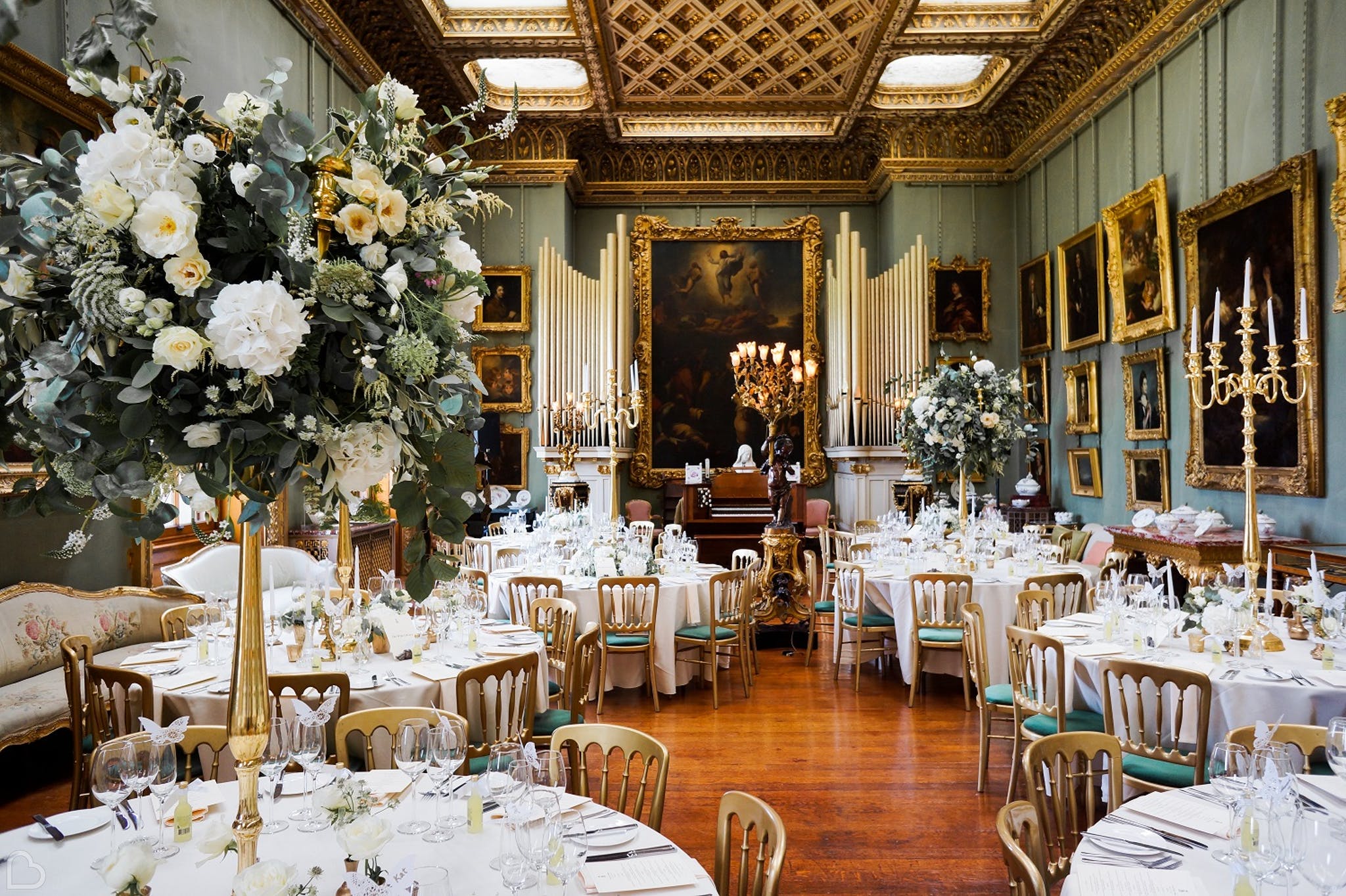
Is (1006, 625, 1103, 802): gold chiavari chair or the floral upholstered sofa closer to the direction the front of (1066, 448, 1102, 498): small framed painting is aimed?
the floral upholstered sofa

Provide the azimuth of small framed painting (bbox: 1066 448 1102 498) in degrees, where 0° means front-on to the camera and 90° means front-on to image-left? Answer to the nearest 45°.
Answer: approximately 45°

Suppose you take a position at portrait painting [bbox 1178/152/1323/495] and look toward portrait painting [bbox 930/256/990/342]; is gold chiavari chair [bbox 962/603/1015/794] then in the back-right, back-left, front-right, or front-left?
back-left

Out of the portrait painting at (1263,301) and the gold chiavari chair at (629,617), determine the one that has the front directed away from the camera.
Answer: the gold chiavari chair

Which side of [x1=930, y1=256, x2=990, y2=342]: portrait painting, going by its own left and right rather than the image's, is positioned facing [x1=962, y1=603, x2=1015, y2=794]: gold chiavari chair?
front

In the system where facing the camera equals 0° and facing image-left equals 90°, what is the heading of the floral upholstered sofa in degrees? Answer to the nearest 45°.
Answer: approximately 315°

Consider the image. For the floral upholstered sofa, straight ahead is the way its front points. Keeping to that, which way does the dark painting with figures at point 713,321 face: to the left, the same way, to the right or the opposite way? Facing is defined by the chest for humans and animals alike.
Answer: to the right

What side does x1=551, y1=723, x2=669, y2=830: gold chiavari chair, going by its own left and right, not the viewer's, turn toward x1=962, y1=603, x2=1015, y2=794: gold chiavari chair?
back

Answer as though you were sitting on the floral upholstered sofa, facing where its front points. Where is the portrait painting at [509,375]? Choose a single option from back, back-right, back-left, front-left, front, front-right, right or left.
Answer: left

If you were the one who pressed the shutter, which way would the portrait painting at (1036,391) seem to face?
facing the viewer and to the left of the viewer

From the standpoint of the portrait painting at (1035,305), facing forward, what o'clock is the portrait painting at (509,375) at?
the portrait painting at (509,375) is roughly at 1 o'clock from the portrait painting at (1035,305).

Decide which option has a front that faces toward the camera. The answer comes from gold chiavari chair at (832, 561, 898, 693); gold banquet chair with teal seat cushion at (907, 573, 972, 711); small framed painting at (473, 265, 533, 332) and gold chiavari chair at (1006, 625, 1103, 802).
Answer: the small framed painting

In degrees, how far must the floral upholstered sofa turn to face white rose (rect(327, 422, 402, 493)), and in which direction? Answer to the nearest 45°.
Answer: approximately 45° to its right

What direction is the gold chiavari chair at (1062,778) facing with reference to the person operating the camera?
facing the viewer and to the right of the viewer

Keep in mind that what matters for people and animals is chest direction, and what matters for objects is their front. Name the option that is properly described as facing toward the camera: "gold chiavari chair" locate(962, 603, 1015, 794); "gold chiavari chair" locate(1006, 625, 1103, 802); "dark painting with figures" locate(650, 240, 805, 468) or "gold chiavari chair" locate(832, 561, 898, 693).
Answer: the dark painting with figures

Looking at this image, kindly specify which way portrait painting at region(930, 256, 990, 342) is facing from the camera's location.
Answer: facing the viewer

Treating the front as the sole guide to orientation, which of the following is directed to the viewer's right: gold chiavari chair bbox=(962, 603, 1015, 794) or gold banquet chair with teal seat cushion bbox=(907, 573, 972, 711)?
gold chiavari chair bbox=(962, 603, 1015, 794)
